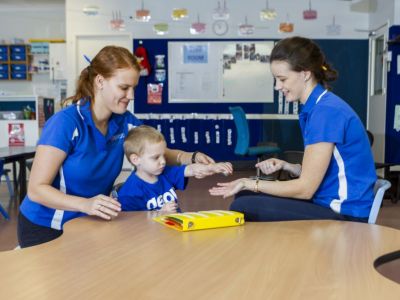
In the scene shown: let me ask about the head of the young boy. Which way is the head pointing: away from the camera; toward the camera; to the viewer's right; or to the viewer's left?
to the viewer's right

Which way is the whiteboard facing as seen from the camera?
toward the camera

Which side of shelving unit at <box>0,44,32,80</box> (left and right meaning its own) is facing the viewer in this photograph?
front

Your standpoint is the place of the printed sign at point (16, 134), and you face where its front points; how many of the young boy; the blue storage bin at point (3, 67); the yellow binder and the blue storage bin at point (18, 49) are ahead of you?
2

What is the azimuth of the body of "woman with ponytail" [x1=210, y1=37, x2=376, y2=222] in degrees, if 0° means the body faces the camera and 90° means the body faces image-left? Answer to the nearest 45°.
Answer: approximately 90°

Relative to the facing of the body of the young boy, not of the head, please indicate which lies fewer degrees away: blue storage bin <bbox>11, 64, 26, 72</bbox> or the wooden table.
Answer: the wooden table

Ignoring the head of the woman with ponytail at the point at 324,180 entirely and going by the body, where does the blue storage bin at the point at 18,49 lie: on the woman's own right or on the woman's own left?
on the woman's own right

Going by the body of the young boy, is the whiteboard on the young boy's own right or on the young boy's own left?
on the young boy's own left

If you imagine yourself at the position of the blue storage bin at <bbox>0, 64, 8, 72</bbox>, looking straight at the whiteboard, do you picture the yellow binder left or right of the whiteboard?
right

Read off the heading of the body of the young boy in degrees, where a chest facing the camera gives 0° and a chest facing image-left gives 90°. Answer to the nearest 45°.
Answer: approximately 315°

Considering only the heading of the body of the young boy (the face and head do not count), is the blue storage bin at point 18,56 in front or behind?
behind

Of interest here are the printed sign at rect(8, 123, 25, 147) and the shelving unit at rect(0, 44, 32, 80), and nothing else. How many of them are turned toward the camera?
2

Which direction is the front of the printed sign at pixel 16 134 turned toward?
toward the camera

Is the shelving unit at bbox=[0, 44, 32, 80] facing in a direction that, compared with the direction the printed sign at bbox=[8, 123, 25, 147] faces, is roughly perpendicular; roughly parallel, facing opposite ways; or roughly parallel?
roughly parallel

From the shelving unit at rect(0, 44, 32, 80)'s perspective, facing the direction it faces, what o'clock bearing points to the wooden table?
The wooden table is roughly at 12 o'clock from the shelving unit.
